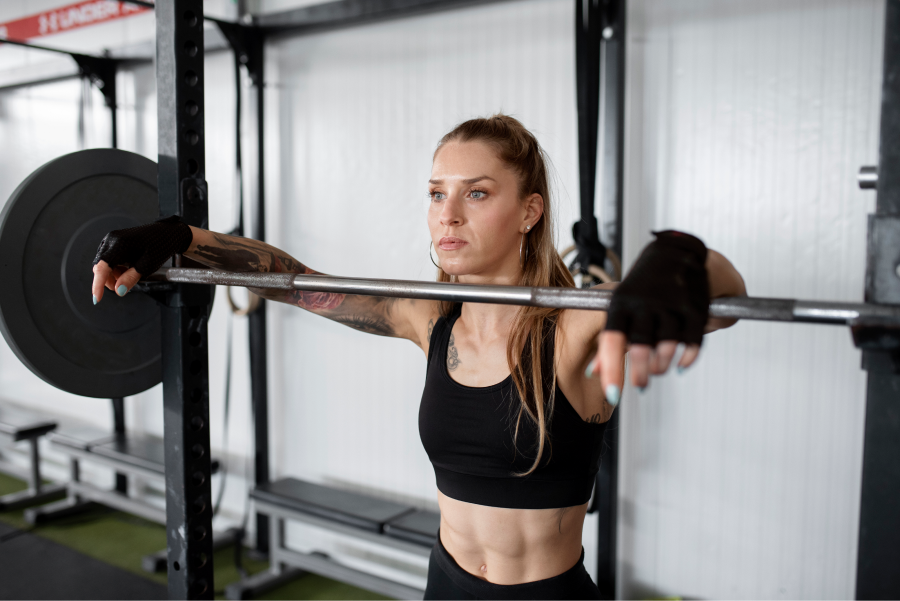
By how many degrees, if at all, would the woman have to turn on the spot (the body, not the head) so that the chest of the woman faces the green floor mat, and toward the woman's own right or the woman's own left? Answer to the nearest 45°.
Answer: approximately 90° to the woman's own right

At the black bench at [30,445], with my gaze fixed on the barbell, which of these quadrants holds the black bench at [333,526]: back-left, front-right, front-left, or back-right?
front-left

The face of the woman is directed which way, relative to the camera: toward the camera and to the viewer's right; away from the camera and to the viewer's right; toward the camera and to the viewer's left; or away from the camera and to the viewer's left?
toward the camera and to the viewer's left

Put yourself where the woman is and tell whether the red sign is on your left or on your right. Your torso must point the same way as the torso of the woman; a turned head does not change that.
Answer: on your right

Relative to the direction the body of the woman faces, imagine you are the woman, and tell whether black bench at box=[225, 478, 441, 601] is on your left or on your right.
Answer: on your right

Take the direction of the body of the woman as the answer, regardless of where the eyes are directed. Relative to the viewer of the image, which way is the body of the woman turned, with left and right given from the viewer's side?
facing the viewer and to the left of the viewer

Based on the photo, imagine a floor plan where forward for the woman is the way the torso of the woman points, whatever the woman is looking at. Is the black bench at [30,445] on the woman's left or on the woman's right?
on the woman's right
